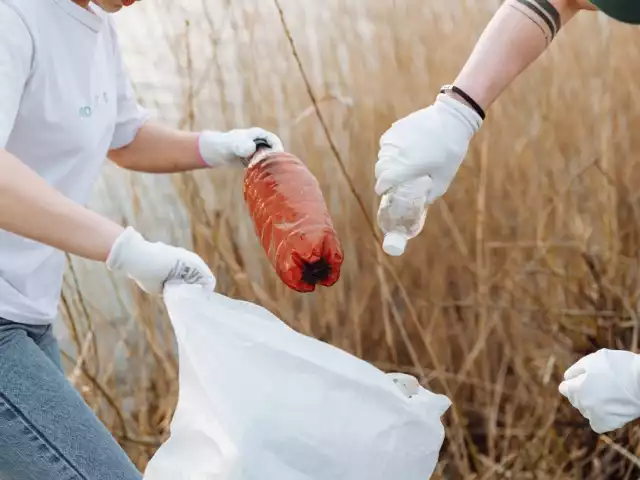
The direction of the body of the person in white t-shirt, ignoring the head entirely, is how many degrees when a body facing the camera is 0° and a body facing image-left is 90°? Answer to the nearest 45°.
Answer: approximately 315°
